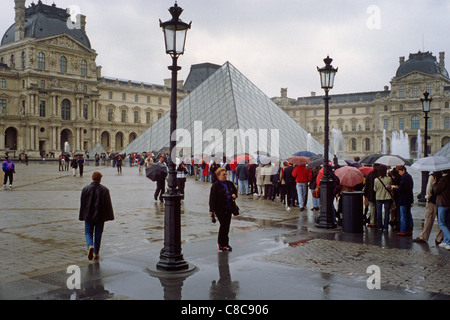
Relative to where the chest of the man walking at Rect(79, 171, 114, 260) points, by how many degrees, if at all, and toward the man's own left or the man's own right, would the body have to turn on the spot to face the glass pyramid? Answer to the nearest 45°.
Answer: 0° — they already face it

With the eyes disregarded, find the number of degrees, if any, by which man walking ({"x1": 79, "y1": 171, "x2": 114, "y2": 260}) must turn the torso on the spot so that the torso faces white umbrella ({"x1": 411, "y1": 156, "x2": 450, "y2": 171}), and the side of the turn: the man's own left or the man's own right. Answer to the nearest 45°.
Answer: approximately 90° to the man's own right

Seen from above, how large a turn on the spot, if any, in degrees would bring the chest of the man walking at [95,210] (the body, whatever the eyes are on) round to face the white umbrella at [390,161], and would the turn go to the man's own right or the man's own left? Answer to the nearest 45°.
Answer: approximately 90° to the man's own right

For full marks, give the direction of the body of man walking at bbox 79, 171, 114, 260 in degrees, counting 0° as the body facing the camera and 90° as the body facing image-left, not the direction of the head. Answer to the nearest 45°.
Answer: approximately 180°

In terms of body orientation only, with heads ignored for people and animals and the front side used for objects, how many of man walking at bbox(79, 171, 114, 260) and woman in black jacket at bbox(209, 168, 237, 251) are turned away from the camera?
1

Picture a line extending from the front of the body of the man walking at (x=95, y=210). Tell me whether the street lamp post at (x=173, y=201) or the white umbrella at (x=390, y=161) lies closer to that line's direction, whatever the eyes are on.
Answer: the white umbrella

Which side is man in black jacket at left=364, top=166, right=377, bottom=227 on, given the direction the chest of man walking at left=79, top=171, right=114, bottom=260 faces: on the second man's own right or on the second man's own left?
on the second man's own right

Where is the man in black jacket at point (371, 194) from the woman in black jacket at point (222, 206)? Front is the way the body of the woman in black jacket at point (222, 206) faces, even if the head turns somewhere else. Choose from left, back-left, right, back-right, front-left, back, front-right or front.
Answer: left

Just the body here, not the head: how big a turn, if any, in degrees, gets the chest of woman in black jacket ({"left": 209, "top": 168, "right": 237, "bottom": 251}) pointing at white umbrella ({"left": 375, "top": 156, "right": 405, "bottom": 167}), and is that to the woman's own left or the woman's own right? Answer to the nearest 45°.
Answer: approximately 90° to the woman's own left

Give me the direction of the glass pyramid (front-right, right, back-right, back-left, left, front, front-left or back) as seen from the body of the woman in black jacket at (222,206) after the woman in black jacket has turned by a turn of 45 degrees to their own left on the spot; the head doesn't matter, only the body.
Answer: left

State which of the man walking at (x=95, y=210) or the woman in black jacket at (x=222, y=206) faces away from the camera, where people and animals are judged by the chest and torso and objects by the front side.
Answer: the man walking

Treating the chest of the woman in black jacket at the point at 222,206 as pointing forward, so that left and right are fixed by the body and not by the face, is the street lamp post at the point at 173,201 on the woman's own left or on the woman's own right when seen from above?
on the woman's own right

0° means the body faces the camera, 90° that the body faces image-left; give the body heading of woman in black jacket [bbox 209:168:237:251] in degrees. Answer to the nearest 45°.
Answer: approximately 315°
